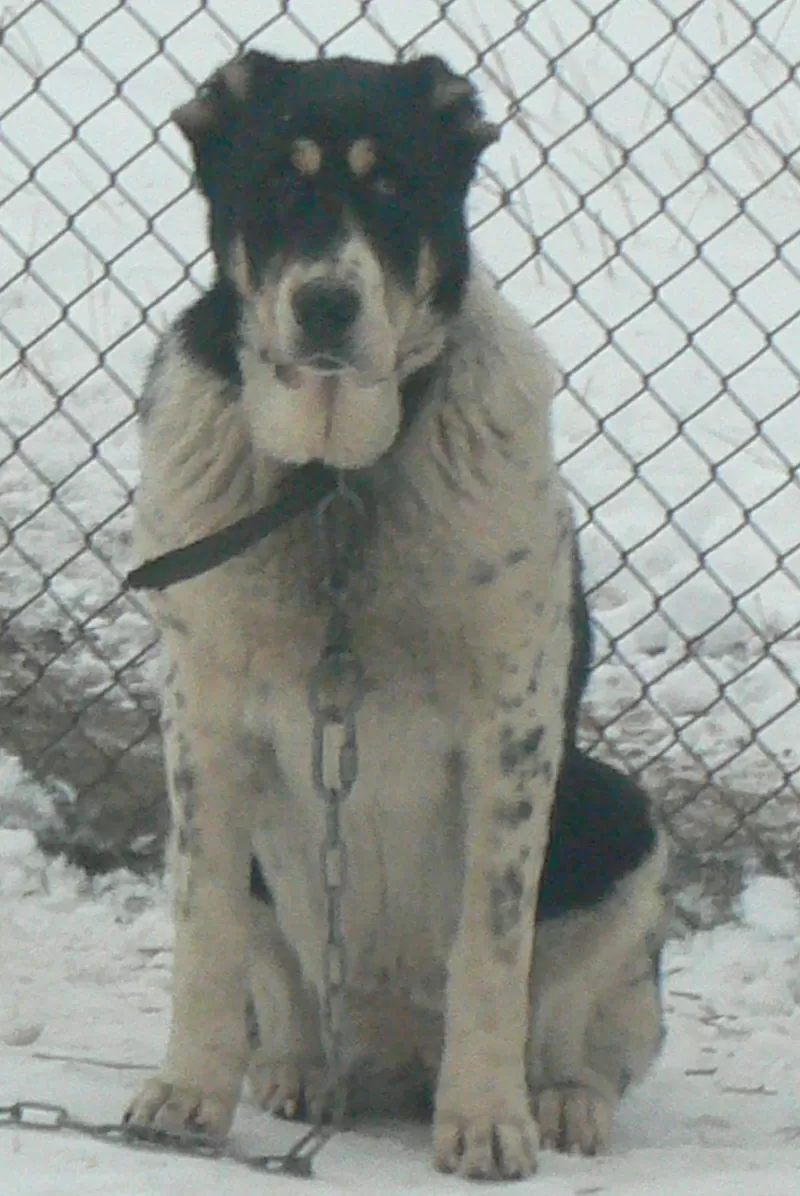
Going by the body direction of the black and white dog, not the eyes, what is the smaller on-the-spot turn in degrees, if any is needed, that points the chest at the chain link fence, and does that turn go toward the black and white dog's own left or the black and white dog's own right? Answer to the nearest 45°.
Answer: approximately 180°

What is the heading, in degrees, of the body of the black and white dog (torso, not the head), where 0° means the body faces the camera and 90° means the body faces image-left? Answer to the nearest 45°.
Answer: approximately 0°
